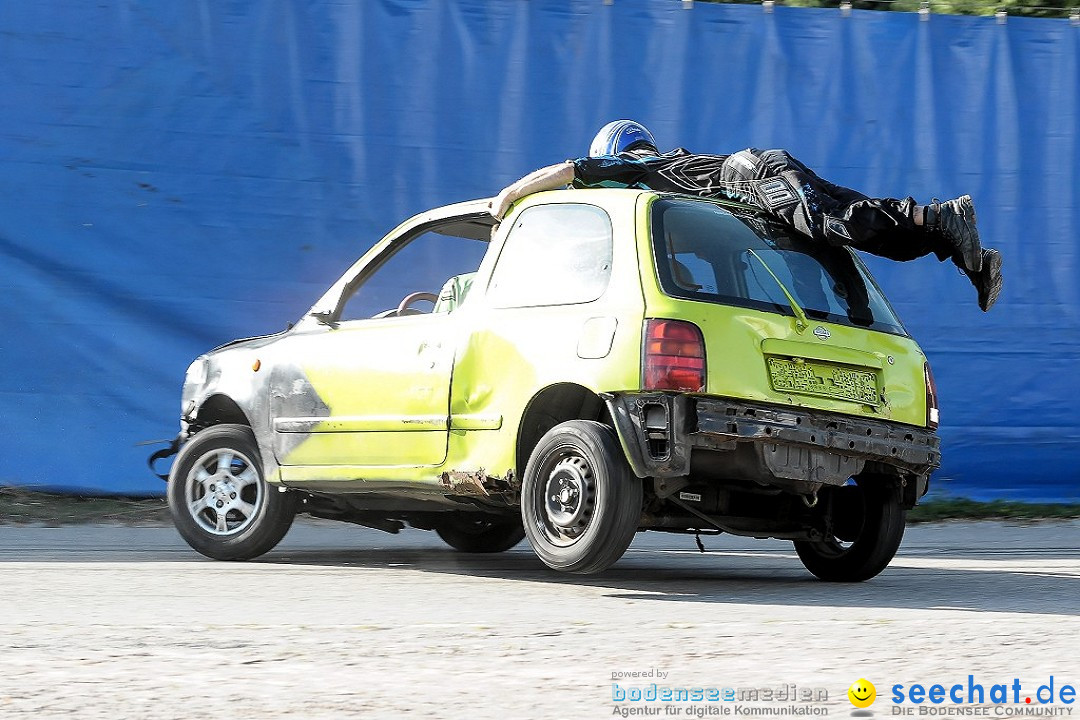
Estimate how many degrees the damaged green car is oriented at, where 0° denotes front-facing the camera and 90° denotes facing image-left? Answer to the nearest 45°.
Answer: approximately 135°
